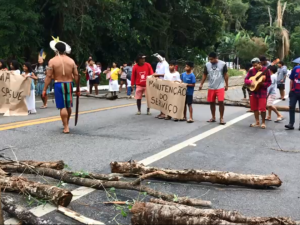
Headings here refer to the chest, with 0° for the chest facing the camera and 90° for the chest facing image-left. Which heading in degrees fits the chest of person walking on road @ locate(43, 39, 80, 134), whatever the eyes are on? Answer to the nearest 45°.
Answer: approximately 180°

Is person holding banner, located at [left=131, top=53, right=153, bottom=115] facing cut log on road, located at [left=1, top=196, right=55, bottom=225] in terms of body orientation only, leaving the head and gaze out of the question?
yes

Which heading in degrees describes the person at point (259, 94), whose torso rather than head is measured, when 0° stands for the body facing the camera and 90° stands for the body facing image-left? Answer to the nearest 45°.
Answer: approximately 45°

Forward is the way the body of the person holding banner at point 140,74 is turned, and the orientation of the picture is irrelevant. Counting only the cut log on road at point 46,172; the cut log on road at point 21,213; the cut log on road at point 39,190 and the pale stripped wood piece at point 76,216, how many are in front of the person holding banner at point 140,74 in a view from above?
4

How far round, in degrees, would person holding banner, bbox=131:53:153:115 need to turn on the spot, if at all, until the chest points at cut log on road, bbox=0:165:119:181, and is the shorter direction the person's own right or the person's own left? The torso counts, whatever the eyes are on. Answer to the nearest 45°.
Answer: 0° — they already face it

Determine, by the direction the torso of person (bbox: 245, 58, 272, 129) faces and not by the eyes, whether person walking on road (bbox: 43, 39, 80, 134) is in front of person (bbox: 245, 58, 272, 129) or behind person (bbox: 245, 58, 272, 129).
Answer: in front

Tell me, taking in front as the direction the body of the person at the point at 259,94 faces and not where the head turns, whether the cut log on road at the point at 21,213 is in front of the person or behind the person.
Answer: in front

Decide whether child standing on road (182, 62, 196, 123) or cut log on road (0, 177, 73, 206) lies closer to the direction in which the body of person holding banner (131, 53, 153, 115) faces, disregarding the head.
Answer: the cut log on road

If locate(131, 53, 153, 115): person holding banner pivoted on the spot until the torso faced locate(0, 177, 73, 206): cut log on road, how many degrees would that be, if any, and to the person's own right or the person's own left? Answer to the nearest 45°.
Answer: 0° — they already face it
